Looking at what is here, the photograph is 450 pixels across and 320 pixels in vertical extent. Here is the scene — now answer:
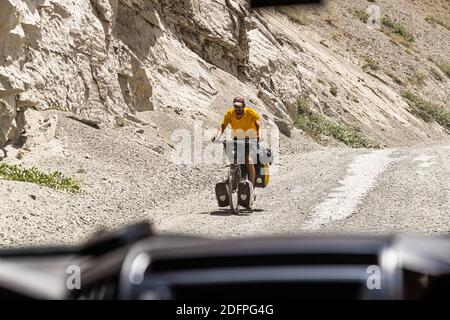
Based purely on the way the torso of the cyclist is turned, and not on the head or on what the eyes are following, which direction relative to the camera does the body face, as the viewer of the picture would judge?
toward the camera

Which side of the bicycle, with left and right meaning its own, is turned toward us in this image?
front
